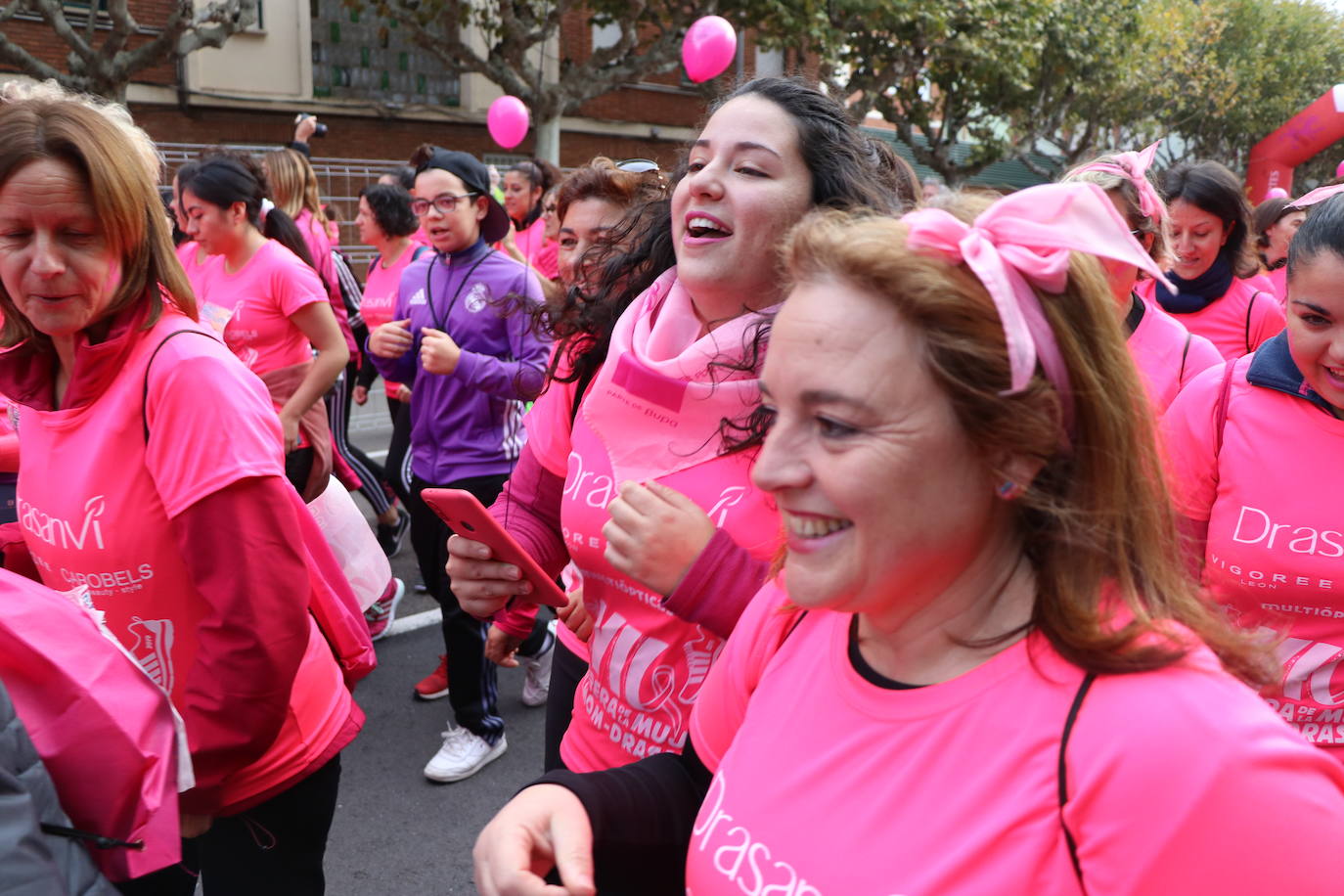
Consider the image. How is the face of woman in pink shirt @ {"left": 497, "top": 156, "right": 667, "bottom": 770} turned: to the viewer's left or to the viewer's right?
to the viewer's left

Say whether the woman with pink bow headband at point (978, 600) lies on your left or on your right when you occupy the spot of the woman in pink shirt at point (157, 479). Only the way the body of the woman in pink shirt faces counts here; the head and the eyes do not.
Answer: on your left

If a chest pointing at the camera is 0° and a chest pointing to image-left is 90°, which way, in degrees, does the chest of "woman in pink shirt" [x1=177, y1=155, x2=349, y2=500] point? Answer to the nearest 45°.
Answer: approximately 45°

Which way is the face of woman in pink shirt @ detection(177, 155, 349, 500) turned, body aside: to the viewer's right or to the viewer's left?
to the viewer's left

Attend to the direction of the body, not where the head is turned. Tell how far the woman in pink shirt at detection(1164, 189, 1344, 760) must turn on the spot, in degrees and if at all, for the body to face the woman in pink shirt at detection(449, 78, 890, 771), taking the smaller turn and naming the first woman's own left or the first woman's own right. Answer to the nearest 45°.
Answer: approximately 45° to the first woman's own right

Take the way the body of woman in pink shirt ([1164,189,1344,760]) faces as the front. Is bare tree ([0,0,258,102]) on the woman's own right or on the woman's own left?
on the woman's own right
